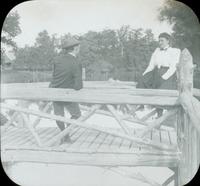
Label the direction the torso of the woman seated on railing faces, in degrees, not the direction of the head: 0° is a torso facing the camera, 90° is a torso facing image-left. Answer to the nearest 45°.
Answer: approximately 45°
